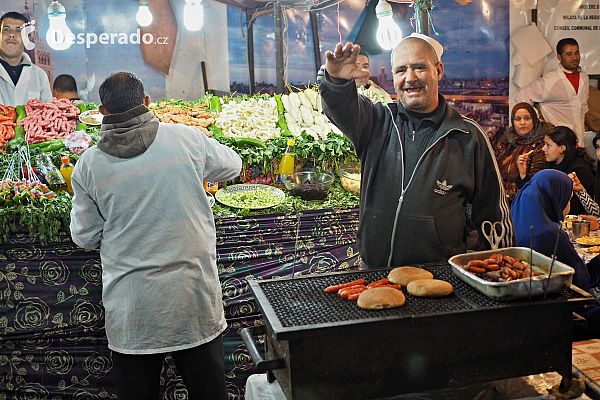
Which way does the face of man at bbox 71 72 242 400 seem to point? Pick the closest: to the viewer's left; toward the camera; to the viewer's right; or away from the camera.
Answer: away from the camera

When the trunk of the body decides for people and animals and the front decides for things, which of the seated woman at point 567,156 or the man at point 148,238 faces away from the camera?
the man

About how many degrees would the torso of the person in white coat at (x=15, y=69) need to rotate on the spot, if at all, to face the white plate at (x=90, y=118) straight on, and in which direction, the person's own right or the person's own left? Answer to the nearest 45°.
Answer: approximately 45° to the person's own left

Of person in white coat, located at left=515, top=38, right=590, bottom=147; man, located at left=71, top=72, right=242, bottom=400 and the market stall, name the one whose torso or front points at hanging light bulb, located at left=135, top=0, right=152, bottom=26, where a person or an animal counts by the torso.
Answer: the man

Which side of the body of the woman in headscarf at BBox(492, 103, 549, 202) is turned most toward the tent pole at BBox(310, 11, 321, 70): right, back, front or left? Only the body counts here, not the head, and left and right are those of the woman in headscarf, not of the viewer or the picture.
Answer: right

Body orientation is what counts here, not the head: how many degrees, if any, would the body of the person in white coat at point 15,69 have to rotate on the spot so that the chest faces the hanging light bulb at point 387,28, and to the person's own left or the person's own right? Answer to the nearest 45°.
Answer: approximately 45° to the person's own left

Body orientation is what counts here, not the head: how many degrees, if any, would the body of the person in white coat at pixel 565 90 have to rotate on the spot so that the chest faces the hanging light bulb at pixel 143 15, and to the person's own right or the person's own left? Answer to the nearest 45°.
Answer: approximately 90° to the person's own right

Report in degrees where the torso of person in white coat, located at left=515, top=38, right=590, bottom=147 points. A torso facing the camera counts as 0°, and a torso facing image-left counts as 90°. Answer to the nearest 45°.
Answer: approximately 315°

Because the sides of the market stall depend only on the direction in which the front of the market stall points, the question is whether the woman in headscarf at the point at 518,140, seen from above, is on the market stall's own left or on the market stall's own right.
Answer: on the market stall's own left

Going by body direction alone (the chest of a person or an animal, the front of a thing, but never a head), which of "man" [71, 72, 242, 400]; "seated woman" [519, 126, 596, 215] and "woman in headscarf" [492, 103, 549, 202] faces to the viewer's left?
the seated woman

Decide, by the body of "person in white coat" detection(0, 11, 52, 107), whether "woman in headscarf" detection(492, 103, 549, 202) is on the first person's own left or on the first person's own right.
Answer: on the first person's own left

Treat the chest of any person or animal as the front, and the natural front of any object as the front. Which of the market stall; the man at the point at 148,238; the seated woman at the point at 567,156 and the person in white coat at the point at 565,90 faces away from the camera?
the man

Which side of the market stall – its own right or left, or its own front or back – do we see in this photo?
front

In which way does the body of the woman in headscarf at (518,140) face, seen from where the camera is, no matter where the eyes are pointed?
toward the camera

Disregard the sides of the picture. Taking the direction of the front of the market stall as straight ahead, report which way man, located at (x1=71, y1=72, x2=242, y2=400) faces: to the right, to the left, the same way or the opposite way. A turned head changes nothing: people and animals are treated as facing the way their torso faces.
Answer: the opposite way

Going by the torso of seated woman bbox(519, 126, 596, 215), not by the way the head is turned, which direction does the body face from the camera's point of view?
to the viewer's left
